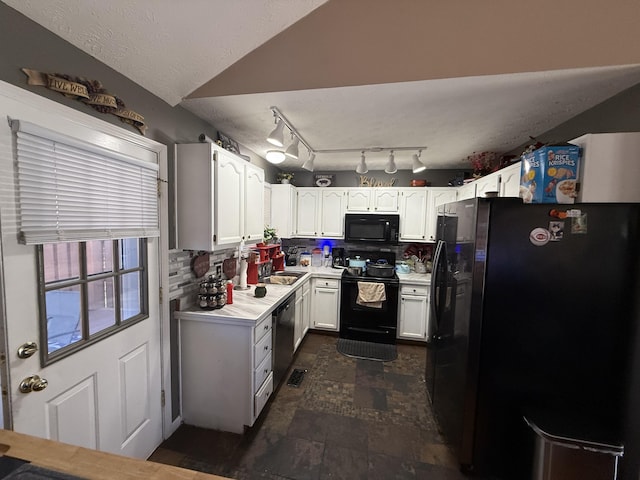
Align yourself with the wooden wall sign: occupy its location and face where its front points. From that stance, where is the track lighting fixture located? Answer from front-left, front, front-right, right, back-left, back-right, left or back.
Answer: front-left

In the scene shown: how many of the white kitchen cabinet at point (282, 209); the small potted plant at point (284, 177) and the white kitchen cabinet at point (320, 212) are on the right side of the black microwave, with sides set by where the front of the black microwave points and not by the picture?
3

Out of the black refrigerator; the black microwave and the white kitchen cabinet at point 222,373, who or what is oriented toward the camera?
the black microwave

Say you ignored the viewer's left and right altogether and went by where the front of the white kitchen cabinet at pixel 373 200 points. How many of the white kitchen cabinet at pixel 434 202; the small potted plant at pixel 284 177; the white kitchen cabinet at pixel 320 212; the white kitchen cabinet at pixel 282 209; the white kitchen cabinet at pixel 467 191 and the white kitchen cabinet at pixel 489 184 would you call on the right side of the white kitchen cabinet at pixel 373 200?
3

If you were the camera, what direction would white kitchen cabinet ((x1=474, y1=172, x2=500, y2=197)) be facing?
facing the viewer and to the left of the viewer

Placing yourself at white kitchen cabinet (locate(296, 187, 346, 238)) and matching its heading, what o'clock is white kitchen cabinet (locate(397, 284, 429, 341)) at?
white kitchen cabinet (locate(397, 284, 429, 341)) is roughly at 10 o'clock from white kitchen cabinet (locate(296, 187, 346, 238)).

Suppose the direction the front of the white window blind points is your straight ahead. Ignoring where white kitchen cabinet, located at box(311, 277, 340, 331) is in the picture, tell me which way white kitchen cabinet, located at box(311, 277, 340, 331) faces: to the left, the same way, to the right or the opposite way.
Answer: to the right

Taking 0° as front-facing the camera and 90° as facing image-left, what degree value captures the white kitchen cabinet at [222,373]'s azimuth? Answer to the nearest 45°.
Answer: approximately 270°

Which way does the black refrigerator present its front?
to the viewer's left

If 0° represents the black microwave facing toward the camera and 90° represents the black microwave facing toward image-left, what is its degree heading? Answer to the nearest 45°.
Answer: approximately 0°

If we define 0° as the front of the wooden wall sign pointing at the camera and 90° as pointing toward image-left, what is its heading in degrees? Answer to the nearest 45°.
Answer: approximately 315°
